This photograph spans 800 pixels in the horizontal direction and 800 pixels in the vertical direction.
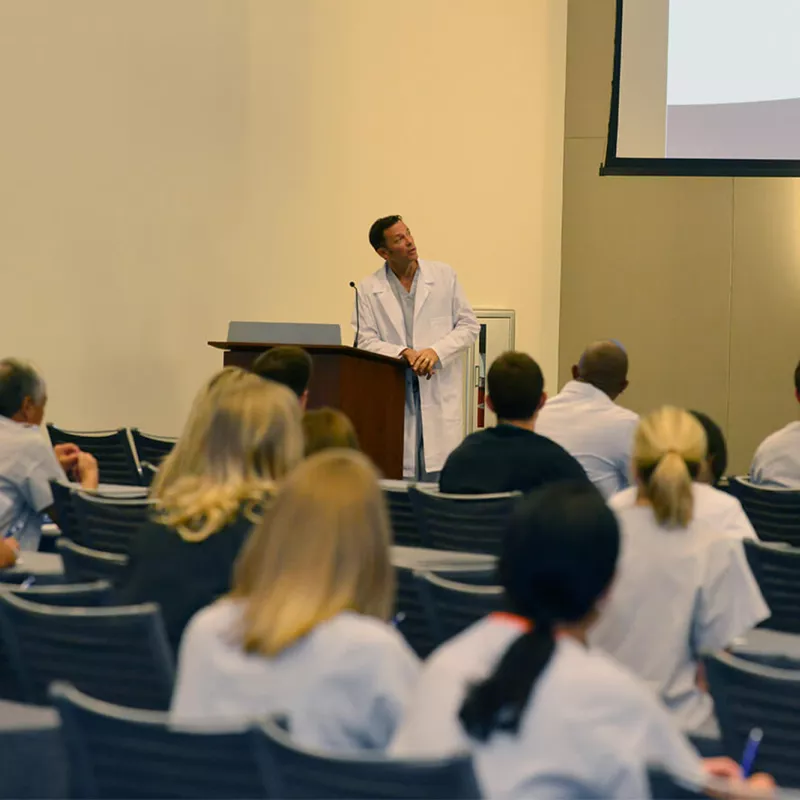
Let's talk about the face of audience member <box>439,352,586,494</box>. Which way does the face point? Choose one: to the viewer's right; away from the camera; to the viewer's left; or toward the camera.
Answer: away from the camera

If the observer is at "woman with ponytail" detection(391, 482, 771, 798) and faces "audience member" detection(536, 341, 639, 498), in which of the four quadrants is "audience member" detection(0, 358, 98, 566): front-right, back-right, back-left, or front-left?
front-left

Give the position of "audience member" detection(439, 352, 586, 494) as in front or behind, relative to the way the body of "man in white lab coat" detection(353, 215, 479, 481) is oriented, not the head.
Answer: in front

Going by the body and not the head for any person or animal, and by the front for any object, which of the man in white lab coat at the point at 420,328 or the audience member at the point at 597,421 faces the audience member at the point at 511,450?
the man in white lab coat

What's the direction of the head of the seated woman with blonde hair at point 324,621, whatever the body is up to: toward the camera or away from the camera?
away from the camera

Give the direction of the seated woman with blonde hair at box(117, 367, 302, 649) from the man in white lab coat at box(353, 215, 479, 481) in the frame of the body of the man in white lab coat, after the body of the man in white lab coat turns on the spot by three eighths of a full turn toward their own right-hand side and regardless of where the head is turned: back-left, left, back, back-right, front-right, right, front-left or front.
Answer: back-left

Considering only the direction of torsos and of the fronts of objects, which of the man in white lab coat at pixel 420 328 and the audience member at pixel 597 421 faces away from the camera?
the audience member

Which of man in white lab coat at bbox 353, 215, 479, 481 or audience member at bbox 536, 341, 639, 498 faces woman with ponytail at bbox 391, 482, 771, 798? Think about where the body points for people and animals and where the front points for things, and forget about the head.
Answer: the man in white lab coat

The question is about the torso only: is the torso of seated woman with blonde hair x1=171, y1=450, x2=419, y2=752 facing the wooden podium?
yes

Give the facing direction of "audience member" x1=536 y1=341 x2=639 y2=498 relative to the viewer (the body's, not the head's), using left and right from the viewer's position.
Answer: facing away from the viewer

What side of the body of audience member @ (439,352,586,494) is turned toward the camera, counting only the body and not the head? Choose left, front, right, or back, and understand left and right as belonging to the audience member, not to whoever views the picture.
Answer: back

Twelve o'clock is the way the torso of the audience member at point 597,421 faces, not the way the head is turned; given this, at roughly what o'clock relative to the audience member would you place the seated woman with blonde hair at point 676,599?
The seated woman with blonde hair is roughly at 6 o'clock from the audience member.

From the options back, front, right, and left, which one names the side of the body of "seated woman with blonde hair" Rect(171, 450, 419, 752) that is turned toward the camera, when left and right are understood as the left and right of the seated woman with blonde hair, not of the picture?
back

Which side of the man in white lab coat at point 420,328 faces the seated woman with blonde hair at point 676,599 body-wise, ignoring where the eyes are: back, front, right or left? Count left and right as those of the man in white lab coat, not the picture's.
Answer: front

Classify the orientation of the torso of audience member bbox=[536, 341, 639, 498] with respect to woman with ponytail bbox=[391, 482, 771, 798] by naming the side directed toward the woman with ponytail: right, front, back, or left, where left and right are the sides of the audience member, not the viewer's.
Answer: back

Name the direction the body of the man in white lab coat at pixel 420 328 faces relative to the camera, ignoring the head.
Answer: toward the camera

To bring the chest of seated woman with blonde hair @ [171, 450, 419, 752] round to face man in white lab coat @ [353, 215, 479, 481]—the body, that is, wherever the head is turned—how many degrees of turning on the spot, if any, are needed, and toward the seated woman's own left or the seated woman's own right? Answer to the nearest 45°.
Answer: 0° — they already face them
